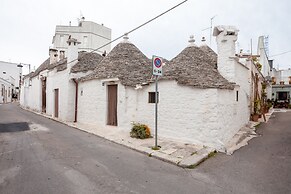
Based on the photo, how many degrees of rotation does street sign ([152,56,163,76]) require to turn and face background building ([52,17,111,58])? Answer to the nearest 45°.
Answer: approximately 135° to its right

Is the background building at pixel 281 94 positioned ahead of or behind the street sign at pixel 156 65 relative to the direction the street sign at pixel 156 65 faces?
behind

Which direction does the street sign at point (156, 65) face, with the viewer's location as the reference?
facing the viewer

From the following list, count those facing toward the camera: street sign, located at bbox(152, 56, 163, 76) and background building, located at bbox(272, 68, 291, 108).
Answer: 2

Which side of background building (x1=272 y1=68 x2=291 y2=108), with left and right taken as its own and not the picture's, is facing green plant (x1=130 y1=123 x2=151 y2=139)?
front

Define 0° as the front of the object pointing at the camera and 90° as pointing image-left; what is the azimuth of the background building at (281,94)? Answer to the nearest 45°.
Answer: approximately 0°

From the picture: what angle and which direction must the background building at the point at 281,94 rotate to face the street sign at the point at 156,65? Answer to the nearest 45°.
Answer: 0° — it already faces it
